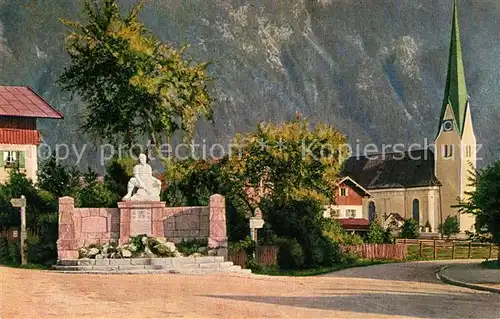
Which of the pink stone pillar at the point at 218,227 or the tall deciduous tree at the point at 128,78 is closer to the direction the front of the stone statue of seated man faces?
the pink stone pillar

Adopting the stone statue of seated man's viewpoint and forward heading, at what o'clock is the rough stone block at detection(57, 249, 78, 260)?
The rough stone block is roughly at 2 o'clock from the stone statue of seated man.

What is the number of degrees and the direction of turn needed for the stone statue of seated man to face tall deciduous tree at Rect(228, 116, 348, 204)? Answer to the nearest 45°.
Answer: approximately 135° to its left

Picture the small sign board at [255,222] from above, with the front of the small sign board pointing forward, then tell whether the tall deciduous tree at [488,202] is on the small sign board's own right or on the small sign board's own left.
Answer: on the small sign board's own left

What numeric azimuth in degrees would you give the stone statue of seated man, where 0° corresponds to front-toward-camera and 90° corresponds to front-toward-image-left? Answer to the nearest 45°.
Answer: approximately 0°

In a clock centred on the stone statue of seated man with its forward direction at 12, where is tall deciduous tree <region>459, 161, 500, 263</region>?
The tall deciduous tree is roughly at 9 o'clock from the stone statue of seated man.

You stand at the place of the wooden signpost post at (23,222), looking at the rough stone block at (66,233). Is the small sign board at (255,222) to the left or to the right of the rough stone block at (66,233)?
left

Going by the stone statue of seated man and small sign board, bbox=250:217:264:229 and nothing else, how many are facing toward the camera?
2
